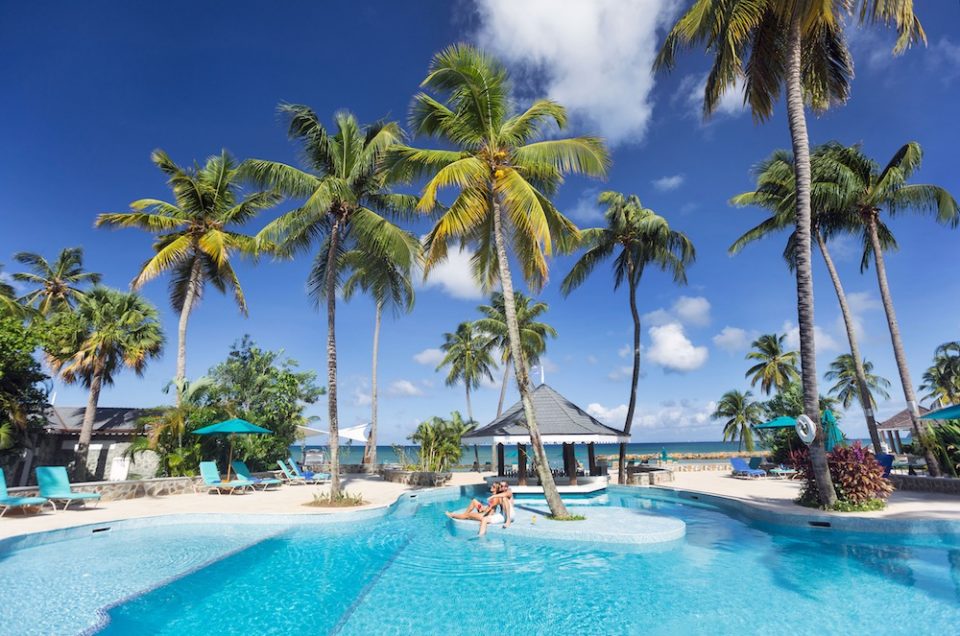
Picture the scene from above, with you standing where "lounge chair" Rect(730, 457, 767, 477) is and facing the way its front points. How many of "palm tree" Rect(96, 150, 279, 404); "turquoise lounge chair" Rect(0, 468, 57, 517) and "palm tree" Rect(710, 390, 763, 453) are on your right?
2

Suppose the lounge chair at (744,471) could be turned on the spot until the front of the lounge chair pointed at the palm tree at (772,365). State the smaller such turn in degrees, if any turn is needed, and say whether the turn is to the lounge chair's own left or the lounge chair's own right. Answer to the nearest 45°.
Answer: approximately 135° to the lounge chair's own left

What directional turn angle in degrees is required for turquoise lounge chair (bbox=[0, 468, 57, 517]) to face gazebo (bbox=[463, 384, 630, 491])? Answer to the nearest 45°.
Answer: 0° — it already faces it

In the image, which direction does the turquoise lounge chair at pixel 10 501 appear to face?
to the viewer's right

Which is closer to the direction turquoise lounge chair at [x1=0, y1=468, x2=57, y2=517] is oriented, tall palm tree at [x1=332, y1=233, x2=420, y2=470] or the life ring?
the life ring
